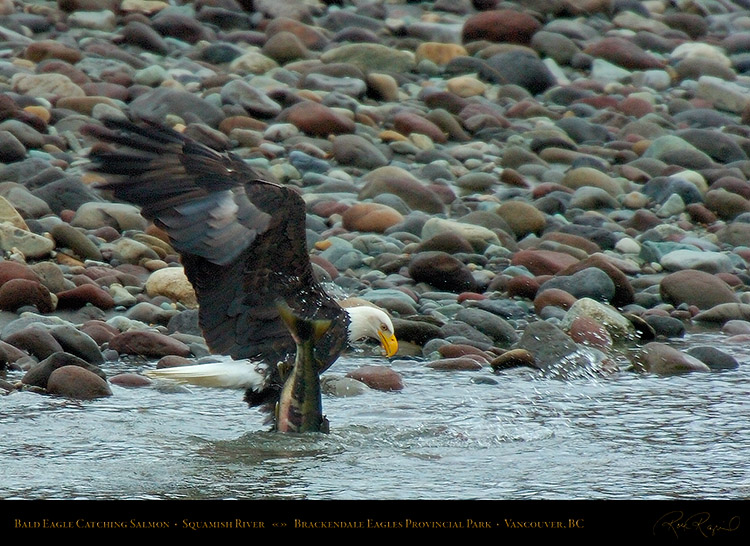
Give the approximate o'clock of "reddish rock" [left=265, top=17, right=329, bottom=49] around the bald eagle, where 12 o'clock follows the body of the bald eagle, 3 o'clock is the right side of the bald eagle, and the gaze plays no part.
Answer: The reddish rock is roughly at 9 o'clock from the bald eagle.

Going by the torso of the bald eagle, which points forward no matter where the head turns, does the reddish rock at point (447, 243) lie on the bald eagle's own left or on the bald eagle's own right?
on the bald eagle's own left

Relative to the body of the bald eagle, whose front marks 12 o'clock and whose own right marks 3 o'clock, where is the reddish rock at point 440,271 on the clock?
The reddish rock is roughly at 10 o'clock from the bald eagle.

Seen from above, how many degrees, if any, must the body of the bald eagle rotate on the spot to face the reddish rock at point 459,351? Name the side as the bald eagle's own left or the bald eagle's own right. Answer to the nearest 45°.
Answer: approximately 45° to the bald eagle's own left

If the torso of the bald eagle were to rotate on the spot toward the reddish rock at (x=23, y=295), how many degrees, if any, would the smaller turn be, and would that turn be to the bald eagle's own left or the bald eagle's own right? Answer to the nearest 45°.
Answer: approximately 135° to the bald eagle's own left

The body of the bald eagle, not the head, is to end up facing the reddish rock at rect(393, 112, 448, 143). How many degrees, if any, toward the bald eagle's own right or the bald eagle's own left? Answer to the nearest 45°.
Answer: approximately 90° to the bald eagle's own left

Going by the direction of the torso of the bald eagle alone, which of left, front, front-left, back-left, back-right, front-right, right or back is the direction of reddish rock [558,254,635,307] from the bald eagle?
front-left

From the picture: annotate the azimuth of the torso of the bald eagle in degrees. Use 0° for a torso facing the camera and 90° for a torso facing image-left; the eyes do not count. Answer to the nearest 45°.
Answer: approximately 270°

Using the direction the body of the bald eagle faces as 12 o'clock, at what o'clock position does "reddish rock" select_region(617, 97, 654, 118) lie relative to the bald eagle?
The reddish rock is roughly at 10 o'clock from the bald eagle.

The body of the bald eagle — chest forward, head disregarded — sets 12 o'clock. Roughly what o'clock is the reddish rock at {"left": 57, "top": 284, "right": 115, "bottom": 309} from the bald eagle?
The reddish rock is roughly at 8 o'clock from the bald eagle.
